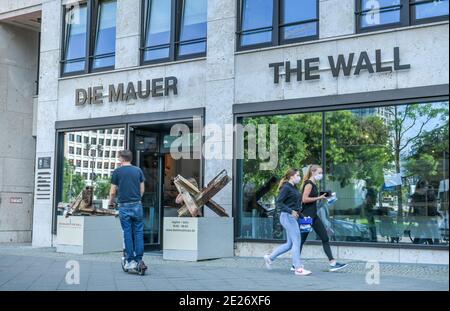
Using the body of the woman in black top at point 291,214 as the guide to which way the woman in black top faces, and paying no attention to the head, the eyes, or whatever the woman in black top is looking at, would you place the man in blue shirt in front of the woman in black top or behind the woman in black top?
behind

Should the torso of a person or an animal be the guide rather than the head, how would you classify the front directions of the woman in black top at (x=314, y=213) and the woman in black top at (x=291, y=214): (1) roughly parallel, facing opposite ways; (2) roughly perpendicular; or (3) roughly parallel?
roughly parallel

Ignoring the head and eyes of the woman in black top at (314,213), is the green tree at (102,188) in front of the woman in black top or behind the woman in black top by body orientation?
behind

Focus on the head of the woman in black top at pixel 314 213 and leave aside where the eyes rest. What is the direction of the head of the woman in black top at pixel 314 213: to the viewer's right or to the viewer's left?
to the viewer's right

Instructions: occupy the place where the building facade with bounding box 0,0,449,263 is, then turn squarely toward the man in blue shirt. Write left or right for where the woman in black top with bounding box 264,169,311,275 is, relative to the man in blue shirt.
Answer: left

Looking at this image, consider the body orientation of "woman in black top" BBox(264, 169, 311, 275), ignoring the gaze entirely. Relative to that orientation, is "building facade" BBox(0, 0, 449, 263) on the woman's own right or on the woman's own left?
on the woman's own left

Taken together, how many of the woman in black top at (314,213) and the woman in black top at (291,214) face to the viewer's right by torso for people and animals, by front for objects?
2

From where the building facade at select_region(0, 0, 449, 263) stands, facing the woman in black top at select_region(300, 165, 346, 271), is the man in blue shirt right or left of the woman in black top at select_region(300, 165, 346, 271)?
right

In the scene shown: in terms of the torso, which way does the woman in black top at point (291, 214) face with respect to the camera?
to the viewer's right

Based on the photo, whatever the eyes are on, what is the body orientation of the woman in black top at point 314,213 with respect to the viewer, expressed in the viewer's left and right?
facing to the right of the viewer
